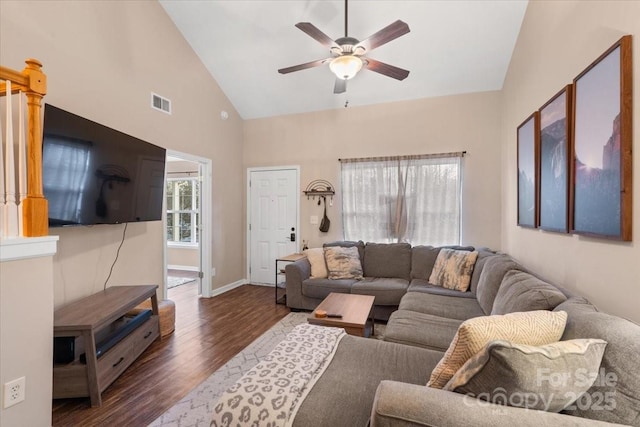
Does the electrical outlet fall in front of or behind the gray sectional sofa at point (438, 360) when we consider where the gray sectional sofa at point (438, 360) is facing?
in front

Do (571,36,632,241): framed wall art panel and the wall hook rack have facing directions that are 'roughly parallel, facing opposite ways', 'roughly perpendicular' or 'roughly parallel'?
roughly perpendicular

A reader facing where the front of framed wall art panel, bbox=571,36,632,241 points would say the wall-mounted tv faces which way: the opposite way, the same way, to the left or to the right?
the opposite way

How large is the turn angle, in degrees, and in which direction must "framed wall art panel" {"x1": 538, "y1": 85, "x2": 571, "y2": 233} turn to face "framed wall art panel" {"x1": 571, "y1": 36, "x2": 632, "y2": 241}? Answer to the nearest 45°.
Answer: approximately 45° to its left

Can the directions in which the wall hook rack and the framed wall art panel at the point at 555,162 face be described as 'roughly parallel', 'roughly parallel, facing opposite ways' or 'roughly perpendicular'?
roughly perpendicular

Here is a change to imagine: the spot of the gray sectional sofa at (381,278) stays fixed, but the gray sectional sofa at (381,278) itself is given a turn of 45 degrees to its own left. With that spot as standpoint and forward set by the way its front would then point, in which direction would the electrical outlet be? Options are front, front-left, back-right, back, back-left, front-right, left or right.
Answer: right

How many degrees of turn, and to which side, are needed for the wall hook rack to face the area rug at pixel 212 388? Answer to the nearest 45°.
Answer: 0° — it already faces it

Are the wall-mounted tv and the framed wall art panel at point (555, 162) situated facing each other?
yes

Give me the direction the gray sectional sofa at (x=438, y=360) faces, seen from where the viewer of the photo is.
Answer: facing the viewer and to the left of the viewer

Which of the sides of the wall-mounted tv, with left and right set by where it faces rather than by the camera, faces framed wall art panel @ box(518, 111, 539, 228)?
front

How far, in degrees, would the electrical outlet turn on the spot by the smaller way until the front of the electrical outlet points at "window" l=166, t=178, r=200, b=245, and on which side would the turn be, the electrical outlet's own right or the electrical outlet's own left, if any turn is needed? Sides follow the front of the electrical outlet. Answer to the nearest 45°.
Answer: approximately 90° to the electrical outlet's own left

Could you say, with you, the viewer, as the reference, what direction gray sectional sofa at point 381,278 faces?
facing the viewer

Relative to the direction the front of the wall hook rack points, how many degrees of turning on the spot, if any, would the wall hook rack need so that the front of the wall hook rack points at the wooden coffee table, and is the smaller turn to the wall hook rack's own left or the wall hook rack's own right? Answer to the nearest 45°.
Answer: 0° — it already faces it

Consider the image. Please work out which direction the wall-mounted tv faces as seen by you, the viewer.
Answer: facing the viewer and to the right of the viewer

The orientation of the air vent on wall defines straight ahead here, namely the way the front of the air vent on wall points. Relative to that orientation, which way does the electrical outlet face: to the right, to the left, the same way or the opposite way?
the same way

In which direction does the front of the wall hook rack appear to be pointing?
toward the camera
